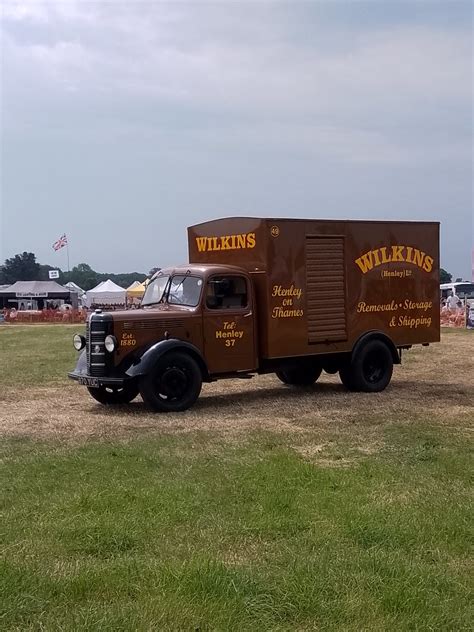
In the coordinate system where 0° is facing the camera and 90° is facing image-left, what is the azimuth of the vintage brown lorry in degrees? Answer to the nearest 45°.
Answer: approximately 45°
